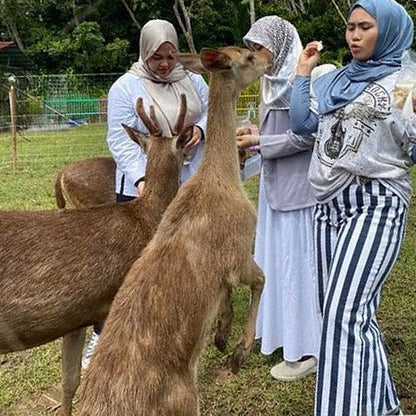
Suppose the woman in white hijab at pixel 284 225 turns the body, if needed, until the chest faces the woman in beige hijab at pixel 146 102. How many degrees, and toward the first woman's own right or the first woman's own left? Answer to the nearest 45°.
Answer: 0° — they already face them

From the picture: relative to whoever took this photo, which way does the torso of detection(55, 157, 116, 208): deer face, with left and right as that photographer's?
facing to the right of the viewer

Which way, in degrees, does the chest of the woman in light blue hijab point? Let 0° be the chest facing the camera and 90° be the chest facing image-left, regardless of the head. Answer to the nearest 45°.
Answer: approximately 45°

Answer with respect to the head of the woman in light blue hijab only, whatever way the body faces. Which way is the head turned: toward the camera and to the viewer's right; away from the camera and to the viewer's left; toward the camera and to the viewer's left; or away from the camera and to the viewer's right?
toward the camera and to the viewer's left

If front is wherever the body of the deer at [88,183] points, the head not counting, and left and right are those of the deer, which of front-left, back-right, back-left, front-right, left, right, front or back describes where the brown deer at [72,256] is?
right

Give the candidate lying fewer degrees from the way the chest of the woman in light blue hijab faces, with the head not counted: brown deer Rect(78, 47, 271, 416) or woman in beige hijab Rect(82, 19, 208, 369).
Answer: the brown deer

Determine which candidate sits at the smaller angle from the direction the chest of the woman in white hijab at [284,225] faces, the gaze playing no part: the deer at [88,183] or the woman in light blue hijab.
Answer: the deer

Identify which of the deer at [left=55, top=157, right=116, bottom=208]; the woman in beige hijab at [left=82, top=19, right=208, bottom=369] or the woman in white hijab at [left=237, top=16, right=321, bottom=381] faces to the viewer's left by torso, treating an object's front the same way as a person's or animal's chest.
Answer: the woman in white hijab at [left=237, top=16, right=321, bottom=381]

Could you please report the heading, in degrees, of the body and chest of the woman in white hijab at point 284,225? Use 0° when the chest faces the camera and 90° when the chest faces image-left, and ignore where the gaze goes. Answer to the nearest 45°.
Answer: approximately 90°

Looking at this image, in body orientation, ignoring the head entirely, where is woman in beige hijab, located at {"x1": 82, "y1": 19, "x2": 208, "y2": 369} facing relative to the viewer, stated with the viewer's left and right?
facing the viewer and to the right of the viewer

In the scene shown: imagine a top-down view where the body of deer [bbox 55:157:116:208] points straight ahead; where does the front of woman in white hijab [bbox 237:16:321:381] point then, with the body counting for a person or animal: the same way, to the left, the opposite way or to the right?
the opposite way

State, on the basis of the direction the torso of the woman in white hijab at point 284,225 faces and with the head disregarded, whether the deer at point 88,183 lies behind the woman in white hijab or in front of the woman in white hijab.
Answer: in front
